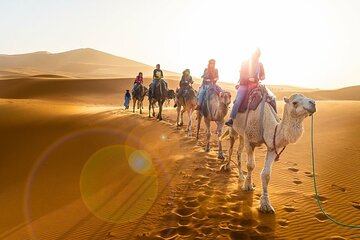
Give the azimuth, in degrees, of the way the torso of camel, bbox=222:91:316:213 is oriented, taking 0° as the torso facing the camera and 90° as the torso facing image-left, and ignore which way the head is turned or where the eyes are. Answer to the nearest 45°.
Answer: approximately 315°

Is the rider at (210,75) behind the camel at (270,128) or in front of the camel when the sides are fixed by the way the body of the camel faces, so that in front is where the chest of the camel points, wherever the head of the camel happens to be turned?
behind

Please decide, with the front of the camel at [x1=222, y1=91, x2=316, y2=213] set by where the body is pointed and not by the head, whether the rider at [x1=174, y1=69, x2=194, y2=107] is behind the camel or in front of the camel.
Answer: behind

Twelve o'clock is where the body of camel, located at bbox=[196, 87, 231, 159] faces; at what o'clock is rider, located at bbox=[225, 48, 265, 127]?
The rider is roughly at 1 o'clock from the camel.

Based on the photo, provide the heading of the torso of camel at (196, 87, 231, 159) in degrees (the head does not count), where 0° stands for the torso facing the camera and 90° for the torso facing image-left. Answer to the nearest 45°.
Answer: approximately 315°

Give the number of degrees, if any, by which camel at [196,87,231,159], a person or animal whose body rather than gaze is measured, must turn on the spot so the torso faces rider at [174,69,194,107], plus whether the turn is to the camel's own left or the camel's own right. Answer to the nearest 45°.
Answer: approximately 135° to the camel's own left
